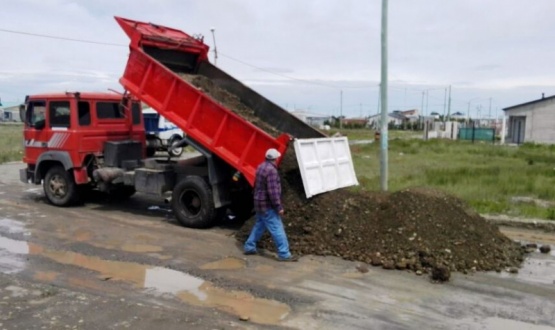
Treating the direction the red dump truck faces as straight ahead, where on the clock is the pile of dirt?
The pile of dirt is roughly at 6 o'clock from the red dump truck.

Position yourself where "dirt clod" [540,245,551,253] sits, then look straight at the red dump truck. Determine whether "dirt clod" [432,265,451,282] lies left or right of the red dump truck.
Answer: left

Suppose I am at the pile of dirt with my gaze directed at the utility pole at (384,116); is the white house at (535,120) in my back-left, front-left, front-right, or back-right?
front-right

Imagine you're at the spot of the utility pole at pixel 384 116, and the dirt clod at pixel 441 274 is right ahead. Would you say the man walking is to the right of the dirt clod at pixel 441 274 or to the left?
right

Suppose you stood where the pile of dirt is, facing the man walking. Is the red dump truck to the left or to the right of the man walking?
right

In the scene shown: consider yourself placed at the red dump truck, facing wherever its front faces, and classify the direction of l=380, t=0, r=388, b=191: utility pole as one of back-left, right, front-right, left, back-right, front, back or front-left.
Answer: back-right

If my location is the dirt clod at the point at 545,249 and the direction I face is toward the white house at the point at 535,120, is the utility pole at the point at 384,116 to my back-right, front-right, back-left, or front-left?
front-left

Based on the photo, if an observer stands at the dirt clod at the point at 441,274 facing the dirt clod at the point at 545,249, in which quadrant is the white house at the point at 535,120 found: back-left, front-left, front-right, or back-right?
front-left

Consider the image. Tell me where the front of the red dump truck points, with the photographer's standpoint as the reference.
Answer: facing away from the viewer and to the left of the viewer

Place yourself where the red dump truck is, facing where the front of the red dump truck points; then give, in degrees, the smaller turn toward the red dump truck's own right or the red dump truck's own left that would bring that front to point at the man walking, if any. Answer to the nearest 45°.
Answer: approximately 180°

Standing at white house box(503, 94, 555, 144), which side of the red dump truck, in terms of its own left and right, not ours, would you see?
right

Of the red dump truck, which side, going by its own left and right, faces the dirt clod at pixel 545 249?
back
